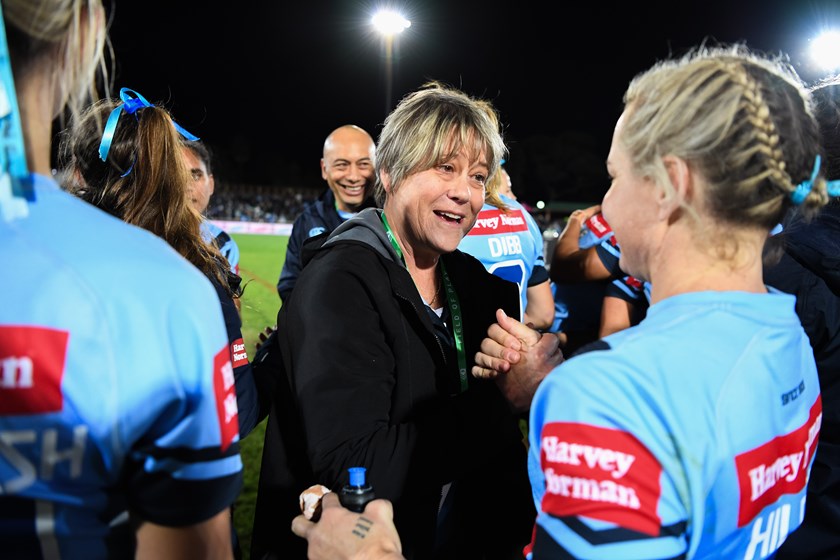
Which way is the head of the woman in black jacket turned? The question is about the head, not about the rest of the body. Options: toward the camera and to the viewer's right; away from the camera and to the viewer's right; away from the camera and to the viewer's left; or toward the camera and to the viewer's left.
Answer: toward the camera and to the viewer's right

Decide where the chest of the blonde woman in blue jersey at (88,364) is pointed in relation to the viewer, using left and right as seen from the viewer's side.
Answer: facing away from the viewer

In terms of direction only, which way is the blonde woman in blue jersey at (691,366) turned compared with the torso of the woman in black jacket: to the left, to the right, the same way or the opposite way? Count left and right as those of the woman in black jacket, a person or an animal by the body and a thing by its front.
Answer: the opposite way

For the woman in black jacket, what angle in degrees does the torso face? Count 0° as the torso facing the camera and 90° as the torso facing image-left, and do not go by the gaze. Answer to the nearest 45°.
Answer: approximately 315°

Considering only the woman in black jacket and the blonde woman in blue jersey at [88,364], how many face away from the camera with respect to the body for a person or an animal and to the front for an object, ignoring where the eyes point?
1

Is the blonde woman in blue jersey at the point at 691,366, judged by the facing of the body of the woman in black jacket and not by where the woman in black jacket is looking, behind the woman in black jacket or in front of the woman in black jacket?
in front

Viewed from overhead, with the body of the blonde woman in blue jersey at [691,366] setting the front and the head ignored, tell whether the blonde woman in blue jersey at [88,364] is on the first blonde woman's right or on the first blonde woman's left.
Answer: on the first blonde woman's left

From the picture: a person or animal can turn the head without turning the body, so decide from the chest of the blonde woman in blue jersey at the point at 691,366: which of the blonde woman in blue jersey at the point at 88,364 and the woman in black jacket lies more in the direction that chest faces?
the woman in black jacket

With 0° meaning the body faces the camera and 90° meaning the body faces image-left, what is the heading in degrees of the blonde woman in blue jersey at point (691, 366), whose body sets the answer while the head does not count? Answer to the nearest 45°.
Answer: approximately 135°

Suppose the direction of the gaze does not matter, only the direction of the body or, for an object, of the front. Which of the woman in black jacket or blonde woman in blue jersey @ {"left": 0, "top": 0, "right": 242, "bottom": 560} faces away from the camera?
the blonde woman in blue jersey

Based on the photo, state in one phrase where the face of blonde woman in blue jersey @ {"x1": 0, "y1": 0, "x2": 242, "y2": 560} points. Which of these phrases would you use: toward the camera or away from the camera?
away from the camera

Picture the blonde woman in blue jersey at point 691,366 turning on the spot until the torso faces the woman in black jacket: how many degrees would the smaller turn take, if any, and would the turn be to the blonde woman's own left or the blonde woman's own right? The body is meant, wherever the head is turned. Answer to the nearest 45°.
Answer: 0° — they already face them
